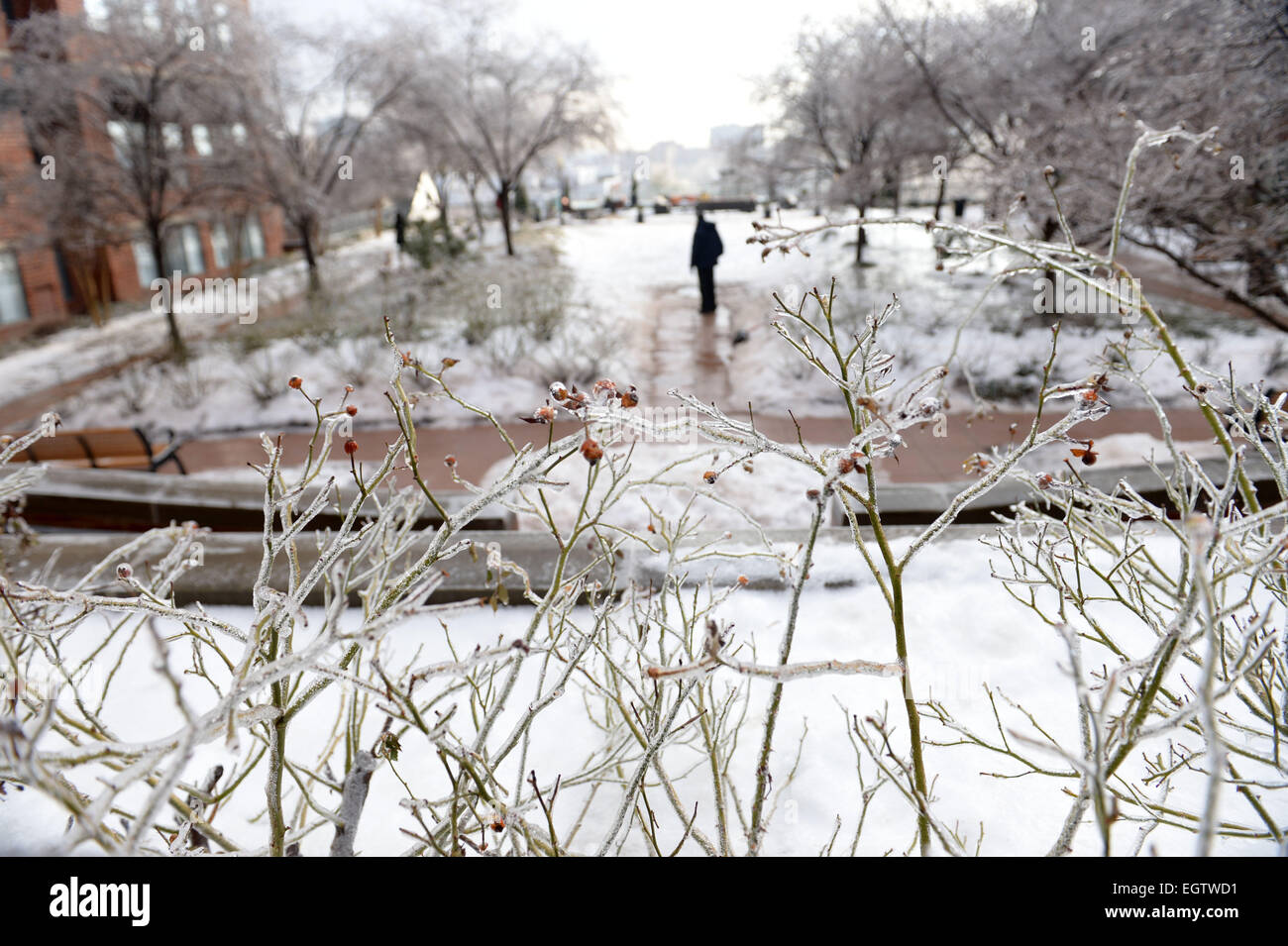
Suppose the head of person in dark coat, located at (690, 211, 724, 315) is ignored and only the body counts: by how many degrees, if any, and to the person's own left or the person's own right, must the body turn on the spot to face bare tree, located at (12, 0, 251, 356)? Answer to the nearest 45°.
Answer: approximately 90° to the person's own left

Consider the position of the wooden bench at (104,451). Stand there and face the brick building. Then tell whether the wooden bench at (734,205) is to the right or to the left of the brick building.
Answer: right

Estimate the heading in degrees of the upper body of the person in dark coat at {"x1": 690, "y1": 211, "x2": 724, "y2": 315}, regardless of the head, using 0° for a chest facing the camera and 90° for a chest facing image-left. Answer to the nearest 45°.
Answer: approximately 180°

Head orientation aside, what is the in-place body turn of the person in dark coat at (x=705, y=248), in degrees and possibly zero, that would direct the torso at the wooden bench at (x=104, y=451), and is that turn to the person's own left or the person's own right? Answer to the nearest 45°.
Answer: approximately 135° to the person's own left

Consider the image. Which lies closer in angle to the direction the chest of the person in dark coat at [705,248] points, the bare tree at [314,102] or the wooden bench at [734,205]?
the wooden bench

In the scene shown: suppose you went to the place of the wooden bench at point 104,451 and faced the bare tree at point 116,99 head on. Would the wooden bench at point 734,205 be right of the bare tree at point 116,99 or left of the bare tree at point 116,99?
right

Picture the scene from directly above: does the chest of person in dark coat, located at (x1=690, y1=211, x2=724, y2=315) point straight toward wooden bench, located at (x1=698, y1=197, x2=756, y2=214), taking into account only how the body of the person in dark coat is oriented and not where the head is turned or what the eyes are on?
yes

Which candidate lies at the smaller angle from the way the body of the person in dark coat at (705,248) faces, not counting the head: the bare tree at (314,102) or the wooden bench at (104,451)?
the bare tree

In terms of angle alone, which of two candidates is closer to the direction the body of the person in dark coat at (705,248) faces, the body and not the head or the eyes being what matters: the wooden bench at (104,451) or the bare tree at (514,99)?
the bare tree

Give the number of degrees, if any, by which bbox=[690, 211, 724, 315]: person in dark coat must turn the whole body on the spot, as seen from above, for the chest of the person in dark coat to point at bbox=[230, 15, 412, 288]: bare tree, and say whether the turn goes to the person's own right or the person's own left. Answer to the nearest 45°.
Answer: approximately 45° to the person's own left

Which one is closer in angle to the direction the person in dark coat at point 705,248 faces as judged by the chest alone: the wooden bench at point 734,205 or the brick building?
the wooden bench
